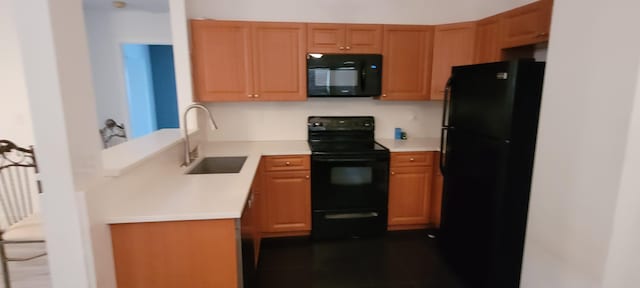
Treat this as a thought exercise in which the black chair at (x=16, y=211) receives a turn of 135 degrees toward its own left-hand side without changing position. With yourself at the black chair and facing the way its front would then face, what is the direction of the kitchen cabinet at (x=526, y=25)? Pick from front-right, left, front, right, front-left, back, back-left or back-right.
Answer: back-right

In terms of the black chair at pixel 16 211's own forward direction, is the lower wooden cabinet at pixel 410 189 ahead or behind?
ahead

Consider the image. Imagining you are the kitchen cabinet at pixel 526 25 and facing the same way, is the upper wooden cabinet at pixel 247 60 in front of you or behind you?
in front

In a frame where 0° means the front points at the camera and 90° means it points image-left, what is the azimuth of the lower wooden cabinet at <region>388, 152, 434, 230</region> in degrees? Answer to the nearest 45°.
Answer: approximately 0°

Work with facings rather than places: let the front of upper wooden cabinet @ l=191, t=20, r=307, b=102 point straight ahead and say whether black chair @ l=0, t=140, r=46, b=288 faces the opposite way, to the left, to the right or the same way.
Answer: to the left

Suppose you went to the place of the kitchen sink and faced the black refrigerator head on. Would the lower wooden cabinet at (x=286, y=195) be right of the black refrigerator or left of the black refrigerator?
left

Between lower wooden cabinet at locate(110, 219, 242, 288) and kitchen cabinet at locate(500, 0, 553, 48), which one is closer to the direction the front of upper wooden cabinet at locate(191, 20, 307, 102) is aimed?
the lower wooden cabinet

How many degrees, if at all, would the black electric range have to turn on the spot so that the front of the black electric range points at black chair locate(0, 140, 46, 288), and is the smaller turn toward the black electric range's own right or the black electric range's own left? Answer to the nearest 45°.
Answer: approximately 45° to the black electric range's own right

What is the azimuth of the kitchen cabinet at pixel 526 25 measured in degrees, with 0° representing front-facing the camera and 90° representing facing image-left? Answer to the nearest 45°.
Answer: approximately 45°

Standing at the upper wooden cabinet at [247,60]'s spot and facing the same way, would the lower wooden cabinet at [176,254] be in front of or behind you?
in front

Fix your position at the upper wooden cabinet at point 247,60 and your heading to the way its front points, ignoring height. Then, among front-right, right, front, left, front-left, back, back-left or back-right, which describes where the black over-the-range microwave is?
left

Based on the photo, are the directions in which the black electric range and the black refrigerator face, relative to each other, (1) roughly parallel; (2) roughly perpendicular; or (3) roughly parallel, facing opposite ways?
roughly perpendicular

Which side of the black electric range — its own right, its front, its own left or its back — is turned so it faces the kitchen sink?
right
